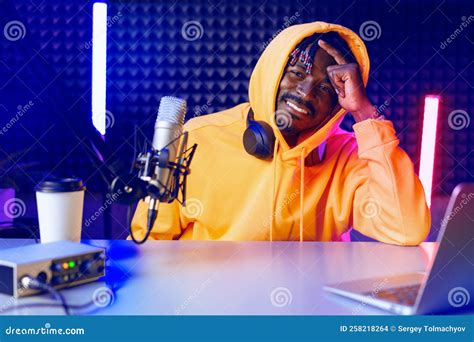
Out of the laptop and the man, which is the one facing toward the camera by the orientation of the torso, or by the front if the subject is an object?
the man

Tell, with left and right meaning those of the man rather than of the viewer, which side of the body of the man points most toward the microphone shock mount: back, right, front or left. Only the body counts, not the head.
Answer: front

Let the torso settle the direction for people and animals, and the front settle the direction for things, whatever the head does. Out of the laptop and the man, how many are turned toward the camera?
1

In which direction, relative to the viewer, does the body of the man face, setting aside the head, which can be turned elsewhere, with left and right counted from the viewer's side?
facing the viewer

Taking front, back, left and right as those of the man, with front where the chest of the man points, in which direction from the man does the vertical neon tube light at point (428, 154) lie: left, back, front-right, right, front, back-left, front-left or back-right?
back-left

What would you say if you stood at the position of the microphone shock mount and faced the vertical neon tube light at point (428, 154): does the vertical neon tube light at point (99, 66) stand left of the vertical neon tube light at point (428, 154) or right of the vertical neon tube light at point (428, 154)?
left

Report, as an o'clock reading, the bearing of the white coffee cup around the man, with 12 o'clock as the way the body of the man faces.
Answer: The white coffee cup is roughly at 1 o'clock from the man.
